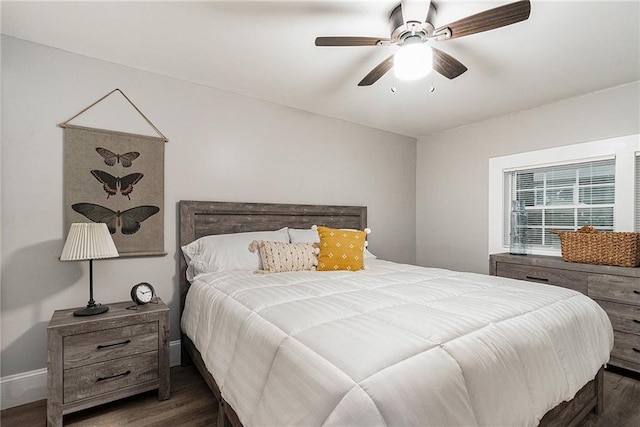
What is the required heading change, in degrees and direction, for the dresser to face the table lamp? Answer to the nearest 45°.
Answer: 0° — it already faces it

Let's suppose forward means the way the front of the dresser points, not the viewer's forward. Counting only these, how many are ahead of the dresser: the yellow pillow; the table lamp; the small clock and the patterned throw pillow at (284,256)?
4

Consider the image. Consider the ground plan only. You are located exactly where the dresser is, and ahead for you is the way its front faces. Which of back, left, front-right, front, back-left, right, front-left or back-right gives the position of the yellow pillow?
front

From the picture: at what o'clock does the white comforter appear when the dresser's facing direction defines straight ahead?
The white comforter is roughly at 11 o'clock from the dresser.

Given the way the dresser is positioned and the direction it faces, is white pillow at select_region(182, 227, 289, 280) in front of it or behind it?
in front

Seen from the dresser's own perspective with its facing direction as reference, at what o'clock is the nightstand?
The nightstand is roughly at 12 o'clock from the dresser.

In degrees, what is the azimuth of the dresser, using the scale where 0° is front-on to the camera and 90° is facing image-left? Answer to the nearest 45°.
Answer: approximately 45°

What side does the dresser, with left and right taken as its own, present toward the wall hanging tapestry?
front

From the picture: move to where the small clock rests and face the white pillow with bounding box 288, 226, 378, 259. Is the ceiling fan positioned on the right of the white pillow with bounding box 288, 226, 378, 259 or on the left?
right
